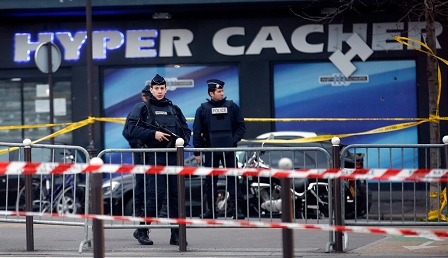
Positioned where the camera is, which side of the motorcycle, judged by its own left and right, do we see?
left

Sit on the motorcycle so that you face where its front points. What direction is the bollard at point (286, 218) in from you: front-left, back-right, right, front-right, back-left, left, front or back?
left

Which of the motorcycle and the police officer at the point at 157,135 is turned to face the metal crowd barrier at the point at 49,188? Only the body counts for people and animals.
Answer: the motorcycle

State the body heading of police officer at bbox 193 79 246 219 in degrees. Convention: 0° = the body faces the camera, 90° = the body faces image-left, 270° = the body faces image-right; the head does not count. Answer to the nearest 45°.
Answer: approximately 0°

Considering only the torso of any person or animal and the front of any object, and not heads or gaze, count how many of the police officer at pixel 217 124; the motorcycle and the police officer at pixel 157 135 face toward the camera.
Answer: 2

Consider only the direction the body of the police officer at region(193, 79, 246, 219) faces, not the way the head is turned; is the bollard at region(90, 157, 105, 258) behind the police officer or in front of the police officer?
in front

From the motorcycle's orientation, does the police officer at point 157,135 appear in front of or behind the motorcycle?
in front
